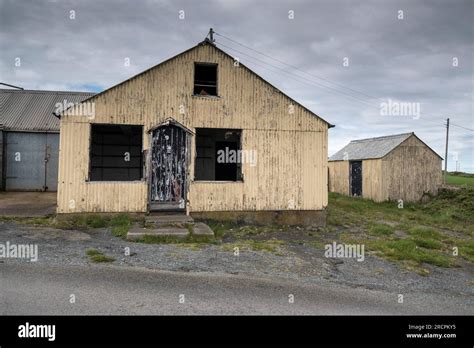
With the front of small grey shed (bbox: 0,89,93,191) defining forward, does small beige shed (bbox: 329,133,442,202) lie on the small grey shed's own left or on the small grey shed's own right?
on the small grey shed's own left

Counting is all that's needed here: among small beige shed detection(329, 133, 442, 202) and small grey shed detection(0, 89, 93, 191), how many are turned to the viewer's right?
0

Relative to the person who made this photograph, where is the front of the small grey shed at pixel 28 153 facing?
facing the viewer

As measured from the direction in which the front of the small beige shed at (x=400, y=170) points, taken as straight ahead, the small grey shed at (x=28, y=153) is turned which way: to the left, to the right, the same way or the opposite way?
to the left

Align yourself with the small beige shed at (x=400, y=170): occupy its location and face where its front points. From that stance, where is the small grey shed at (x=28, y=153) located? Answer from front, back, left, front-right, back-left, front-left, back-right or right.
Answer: front

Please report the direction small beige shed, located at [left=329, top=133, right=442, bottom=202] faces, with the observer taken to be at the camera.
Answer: facing the viewer and to the left of the viewer
